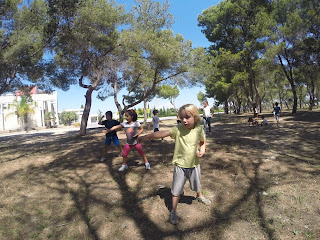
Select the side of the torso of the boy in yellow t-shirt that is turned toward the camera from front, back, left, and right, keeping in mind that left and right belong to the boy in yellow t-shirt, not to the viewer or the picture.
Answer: front

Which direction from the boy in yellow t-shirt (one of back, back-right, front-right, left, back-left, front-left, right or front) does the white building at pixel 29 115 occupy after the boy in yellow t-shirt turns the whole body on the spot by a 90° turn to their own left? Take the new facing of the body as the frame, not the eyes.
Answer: back-left

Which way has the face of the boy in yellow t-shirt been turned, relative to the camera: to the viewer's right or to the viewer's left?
to the viewer's left
